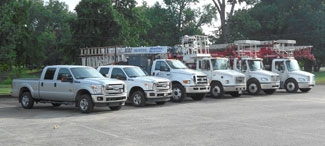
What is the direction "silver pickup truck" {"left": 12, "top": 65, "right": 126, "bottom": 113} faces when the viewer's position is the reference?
facing the viewer and to the right of the viewer

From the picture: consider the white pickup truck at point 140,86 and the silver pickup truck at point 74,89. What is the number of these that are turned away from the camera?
0

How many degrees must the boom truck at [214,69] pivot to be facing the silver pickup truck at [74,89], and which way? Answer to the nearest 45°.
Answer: approximately 90° to its right

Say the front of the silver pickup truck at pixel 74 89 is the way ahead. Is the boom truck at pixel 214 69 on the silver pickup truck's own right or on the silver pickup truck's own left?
on the silver pickup truck's own left

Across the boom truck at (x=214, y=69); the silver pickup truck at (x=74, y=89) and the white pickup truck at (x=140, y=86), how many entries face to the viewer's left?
0

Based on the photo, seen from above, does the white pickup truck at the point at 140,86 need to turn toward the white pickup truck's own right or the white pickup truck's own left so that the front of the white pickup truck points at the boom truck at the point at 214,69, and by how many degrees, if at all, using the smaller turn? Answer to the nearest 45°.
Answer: approximately 90° to the white pickup truck's own left

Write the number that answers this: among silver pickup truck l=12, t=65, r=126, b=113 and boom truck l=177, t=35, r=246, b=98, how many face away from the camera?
0

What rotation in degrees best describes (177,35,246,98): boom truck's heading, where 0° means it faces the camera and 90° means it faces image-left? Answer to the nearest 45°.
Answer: approximately 315°

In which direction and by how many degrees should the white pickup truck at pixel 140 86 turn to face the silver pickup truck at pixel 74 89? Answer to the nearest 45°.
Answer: approximately 90° to its right
